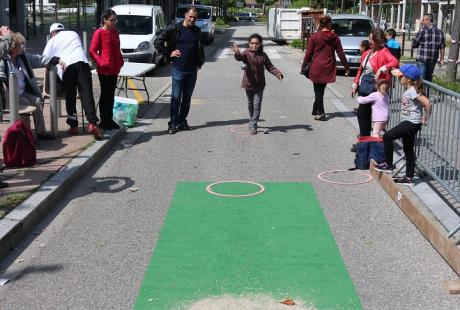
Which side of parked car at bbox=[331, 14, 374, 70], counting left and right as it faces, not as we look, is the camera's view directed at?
front

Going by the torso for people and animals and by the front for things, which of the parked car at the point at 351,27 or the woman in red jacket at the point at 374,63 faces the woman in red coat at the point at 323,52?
the parked car

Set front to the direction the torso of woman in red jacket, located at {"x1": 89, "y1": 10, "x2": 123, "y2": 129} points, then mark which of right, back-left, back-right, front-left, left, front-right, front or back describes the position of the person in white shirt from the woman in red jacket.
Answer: right

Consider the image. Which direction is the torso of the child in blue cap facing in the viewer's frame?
to the viewer's left

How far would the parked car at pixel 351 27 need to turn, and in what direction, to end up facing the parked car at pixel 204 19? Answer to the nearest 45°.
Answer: approximately 135° to its right

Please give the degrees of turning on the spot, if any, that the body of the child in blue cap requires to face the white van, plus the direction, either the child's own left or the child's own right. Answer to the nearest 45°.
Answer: approximately 45° to the child's own right

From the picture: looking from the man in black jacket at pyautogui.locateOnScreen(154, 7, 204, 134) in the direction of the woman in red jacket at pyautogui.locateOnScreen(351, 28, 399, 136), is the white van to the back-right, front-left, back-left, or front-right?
back-left

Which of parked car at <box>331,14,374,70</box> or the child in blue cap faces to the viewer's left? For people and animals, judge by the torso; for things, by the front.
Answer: the child in blue cap

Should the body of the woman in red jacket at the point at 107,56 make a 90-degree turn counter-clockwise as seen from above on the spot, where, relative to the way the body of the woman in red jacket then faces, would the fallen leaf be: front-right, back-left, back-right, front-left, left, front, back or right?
back-right

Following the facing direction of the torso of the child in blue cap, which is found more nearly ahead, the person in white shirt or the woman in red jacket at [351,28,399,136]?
the person in white shirt

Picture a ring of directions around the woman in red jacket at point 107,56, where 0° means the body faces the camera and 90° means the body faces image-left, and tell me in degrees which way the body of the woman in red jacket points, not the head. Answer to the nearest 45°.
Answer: approximately 315°

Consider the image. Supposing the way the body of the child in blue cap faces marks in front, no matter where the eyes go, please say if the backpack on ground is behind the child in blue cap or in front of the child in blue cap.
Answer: in front

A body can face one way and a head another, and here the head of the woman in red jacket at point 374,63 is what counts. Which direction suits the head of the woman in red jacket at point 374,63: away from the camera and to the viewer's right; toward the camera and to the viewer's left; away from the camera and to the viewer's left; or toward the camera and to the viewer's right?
toward the camera and to the viewer's left

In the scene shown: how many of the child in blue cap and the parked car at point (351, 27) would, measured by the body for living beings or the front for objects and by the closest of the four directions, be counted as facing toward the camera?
1

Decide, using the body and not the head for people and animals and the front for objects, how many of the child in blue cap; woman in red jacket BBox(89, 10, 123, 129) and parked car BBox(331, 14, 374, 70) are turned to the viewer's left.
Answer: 1

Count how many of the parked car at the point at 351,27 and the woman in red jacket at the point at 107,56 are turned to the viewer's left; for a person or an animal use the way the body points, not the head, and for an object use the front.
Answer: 0

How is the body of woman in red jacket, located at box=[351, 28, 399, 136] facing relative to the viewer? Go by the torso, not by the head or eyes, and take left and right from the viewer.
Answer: facing the viewer and to the left of the viewer

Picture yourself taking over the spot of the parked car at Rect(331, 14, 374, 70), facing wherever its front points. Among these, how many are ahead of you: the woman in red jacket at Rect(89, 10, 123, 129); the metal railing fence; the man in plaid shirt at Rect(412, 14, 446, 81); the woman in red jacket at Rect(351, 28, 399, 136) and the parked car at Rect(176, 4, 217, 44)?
4
